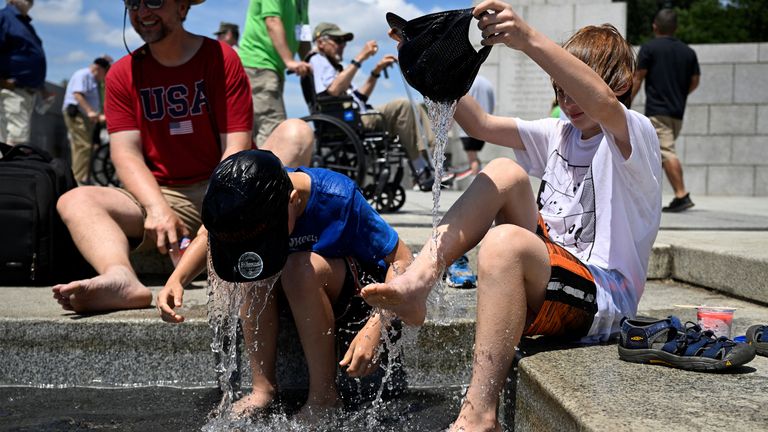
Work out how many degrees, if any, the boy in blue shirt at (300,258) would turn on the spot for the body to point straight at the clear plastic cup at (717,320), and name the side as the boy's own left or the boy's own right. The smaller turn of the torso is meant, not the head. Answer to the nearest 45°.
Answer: approximately 135° to the boy's own left

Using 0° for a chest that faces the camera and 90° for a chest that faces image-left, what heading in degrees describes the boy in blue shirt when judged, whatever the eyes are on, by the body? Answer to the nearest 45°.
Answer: approximately 45°

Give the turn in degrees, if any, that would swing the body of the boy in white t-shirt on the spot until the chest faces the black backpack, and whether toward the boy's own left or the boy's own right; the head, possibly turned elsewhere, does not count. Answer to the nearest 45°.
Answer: approximately 45° to the boy's own right

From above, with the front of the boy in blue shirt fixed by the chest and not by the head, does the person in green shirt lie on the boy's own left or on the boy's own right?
on the boy's own right

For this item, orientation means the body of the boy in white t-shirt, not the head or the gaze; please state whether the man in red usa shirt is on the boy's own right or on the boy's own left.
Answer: on the boy's own right

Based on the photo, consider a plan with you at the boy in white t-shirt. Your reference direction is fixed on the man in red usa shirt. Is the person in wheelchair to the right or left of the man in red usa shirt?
right

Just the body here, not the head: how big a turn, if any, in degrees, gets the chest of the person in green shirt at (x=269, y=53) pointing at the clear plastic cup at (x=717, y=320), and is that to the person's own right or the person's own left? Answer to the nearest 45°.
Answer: approximately 90° to the person's own right

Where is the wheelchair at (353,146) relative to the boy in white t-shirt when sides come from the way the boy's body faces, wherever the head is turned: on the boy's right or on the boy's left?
on the boy's right

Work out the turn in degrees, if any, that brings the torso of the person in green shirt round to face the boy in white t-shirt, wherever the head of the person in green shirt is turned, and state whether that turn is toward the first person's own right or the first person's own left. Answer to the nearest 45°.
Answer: approximately 90° to the first person's own right

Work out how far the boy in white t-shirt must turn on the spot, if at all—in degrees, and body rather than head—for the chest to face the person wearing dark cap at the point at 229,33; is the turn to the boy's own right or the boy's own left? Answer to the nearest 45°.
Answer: approximately 90° to the boy's own right
